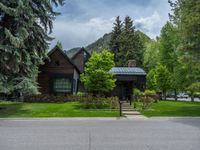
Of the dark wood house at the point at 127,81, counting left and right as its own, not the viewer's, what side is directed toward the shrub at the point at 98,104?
front

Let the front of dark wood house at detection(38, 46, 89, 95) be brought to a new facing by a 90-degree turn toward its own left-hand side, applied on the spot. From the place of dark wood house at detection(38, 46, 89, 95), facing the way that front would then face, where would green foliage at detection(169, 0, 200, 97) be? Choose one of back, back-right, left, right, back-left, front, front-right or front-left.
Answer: front-right

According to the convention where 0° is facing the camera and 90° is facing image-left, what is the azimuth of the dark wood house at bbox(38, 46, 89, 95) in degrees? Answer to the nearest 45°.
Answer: approximately 0°

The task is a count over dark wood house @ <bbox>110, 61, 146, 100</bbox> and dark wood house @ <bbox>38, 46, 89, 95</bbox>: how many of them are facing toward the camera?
2

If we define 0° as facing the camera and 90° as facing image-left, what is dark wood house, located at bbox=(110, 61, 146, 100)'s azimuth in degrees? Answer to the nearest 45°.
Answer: approximately 0°

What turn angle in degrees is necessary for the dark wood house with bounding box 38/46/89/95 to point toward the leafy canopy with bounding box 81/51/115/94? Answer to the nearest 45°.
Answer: approximately 45° to its left

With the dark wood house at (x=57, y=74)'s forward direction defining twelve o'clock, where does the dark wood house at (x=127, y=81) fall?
the dark wood house at (x=127, y=81) is roughly at 9 o'clock from the dark wood house at (x=57, y=74).
